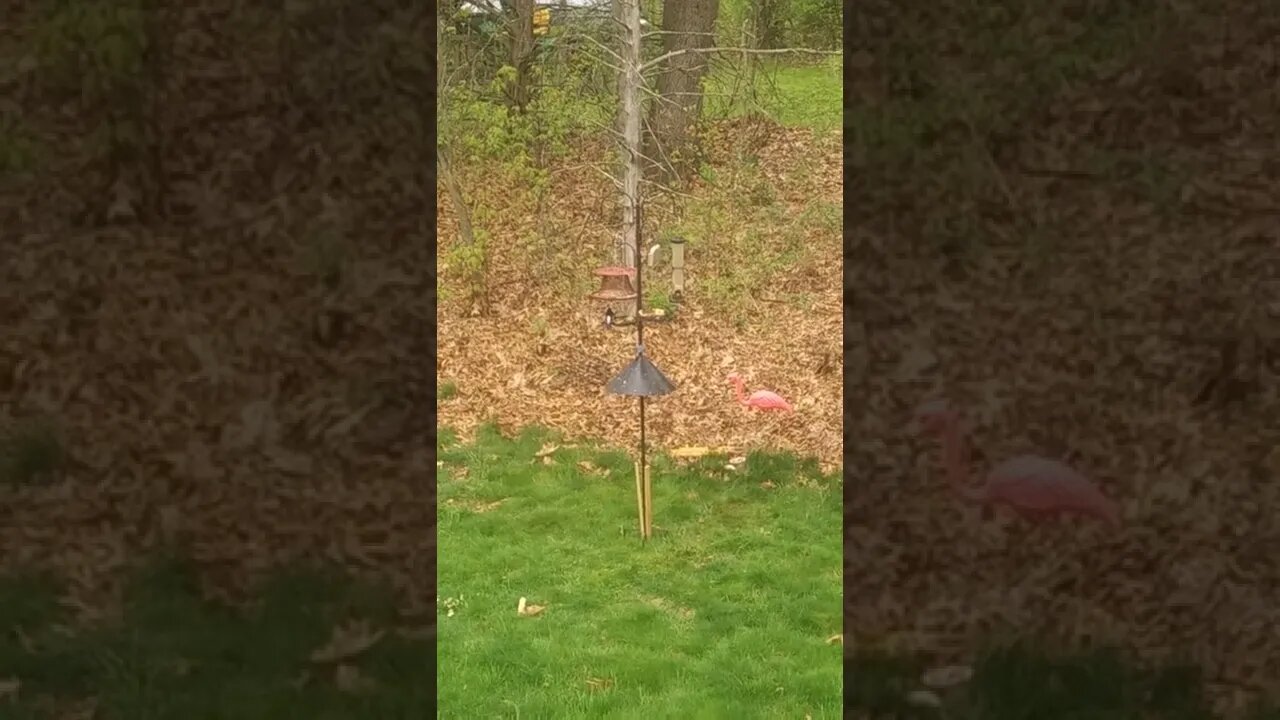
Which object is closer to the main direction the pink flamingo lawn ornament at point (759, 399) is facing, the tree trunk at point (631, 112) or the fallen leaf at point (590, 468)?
the fallen leaf

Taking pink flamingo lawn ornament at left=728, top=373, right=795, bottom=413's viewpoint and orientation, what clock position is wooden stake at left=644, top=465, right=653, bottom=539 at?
The wooden stake is roughly at 10 o'clock from the pink flamingo lawn ornament.

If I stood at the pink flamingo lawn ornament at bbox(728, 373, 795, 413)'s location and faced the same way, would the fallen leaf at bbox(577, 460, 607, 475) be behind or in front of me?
in front

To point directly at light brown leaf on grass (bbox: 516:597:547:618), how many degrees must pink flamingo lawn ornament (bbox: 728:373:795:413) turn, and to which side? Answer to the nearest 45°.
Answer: approximately 45° to its left

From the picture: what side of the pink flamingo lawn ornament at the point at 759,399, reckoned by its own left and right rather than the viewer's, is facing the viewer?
left

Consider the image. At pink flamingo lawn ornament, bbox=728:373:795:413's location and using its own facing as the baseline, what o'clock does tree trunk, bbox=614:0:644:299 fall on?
The tree trunk is roughly at 2 o'clock from the pink flamingo lawn ornament.
